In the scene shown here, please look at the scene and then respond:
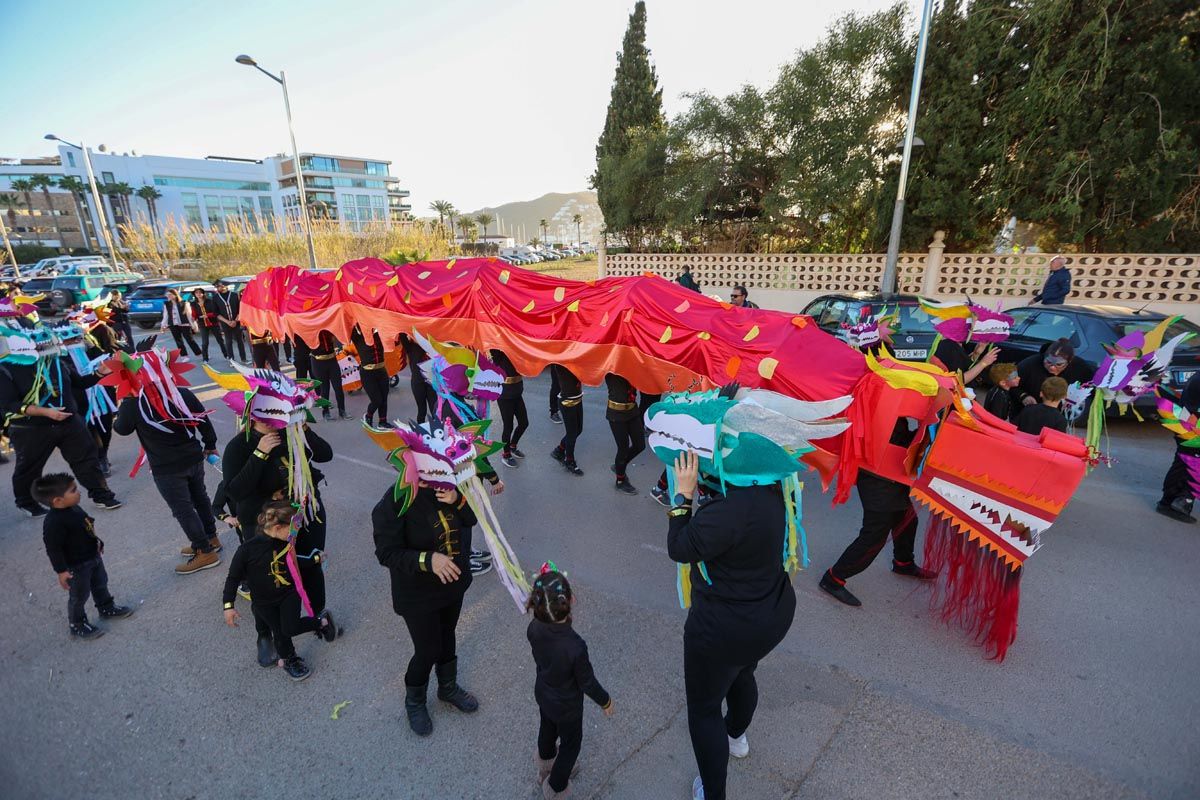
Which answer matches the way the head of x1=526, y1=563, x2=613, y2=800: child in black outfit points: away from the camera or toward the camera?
away from the camera

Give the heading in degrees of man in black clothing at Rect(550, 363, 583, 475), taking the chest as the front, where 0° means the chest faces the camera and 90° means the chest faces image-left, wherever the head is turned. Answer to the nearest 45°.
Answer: approximately 315°

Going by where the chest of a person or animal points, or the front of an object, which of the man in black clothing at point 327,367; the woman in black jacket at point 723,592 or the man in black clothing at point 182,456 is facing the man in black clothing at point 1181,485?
the man in black clothing at point 327,367

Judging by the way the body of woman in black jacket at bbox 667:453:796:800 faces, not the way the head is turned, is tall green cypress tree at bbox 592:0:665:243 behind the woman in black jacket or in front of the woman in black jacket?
in front

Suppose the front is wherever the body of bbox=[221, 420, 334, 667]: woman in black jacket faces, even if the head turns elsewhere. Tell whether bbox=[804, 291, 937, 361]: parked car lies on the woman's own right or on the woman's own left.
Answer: on the woman's own left

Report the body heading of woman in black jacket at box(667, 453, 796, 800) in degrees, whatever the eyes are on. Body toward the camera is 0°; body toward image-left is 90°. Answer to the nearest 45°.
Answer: approximately 135°

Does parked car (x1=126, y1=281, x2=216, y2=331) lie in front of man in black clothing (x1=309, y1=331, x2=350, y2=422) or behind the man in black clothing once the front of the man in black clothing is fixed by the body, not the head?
behind

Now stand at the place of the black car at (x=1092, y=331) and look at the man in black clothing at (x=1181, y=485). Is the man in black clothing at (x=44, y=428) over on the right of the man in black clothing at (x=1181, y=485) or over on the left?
right

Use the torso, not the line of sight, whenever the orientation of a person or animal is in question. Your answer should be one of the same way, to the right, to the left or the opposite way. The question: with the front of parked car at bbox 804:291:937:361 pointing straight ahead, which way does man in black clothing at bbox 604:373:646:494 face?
the opposite way
